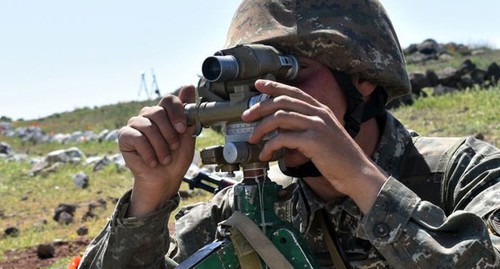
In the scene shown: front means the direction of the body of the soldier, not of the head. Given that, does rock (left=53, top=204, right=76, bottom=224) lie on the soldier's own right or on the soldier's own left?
on the soldier's own right

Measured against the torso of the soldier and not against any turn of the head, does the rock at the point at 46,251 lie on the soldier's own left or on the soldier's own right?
on the soldier's own right

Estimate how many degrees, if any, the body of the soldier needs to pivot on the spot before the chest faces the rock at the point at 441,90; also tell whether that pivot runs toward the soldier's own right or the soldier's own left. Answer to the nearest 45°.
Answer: approximately 135° to the soldier's own right

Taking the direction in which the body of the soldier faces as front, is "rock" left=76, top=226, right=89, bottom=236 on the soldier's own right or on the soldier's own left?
on the soldier's own right

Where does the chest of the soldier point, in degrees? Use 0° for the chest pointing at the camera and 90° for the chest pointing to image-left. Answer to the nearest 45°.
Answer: approximately 45°

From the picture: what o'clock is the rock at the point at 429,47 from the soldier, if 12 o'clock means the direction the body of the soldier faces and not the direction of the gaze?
The rock is roughly at 5 o'clock from the soldier.

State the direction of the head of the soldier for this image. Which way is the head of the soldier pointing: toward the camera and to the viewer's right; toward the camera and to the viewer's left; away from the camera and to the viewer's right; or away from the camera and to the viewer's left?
toward the camera and to the viewer's left

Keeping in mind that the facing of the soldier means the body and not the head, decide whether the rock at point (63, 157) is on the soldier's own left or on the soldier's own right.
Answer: on the soldier's own right

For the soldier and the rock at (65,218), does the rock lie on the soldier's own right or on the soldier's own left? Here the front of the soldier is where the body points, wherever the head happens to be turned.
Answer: on the soldier's own right

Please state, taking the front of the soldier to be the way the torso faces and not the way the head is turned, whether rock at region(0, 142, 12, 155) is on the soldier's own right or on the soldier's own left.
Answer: on the soldier's own right

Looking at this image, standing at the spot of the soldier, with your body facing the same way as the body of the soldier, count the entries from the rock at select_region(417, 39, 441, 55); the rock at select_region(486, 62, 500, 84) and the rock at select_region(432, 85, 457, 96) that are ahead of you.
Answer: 0
